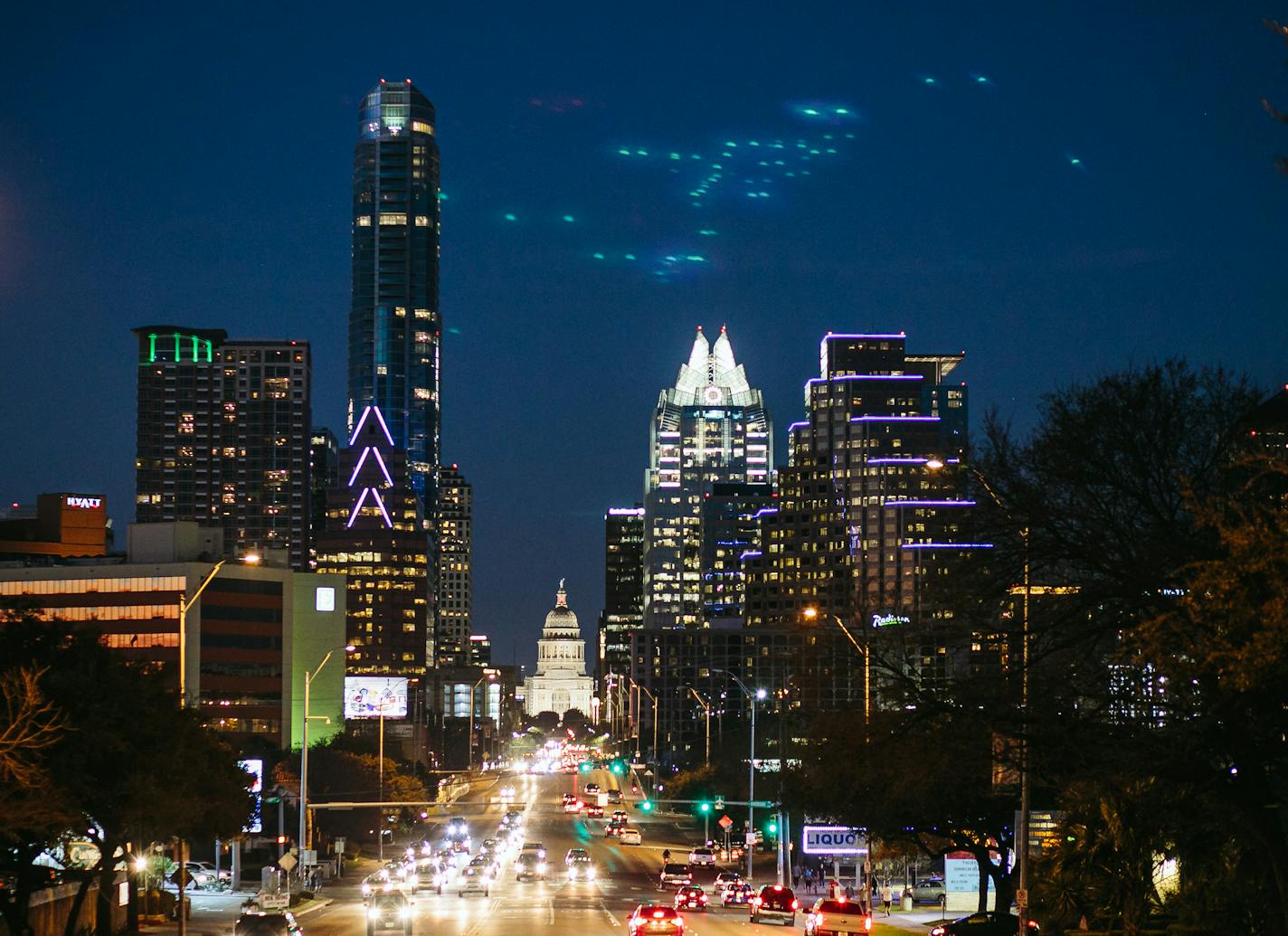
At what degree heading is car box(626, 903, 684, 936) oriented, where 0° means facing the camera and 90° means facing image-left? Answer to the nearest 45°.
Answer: approximately 180°

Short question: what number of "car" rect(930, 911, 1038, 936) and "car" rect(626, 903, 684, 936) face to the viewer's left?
1

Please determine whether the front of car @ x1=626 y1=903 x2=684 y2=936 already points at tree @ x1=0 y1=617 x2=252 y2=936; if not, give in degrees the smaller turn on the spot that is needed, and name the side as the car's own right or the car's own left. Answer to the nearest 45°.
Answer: approximately 90° to the car's own left

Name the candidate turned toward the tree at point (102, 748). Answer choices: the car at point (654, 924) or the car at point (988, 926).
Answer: the car at point (988, 926)

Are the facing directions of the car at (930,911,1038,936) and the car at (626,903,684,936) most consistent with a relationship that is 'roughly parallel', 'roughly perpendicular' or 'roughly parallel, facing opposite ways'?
roughly perpendicular
